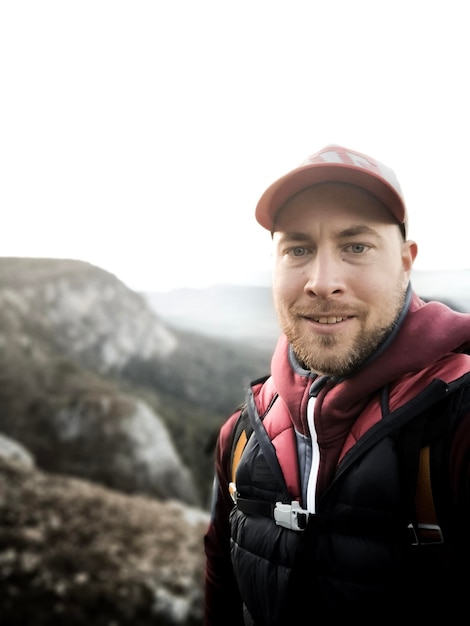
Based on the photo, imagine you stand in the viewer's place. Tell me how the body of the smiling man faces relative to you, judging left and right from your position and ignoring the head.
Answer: facing the viewer and to the left of the viewer

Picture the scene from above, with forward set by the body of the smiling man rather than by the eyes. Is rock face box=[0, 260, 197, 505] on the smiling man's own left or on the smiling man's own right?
on the smiling man's own right

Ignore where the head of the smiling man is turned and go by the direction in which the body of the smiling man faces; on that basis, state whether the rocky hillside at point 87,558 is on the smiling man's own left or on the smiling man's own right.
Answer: on the smiling man's own right
